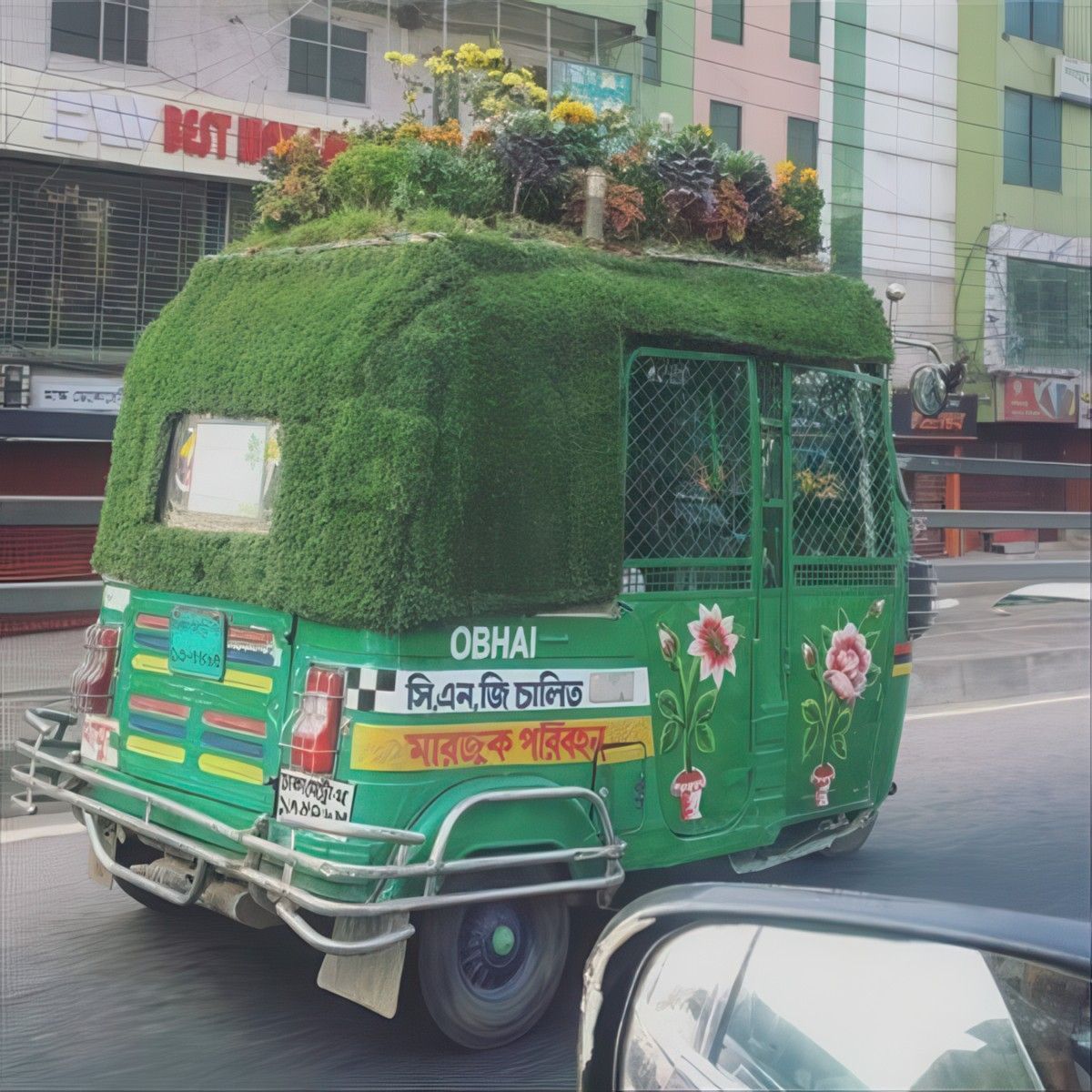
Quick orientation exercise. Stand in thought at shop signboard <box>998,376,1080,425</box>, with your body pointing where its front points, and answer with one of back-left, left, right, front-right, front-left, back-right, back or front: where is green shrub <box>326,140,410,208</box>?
front

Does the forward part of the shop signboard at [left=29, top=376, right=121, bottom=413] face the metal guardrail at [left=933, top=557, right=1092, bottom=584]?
no

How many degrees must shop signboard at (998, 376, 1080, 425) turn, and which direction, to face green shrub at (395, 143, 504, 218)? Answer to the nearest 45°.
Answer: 0° — it already faces it

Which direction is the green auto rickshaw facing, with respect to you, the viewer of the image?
facing away from the viewer and to the right of the viewer

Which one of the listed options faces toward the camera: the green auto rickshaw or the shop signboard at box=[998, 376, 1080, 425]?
the shop signboard

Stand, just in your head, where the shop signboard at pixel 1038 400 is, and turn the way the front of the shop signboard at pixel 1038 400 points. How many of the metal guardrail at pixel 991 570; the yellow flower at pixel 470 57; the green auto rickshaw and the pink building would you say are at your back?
0

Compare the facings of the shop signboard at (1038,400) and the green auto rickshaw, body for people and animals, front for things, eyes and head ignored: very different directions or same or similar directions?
very different directions

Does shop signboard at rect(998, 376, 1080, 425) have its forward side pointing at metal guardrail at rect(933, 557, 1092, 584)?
yes

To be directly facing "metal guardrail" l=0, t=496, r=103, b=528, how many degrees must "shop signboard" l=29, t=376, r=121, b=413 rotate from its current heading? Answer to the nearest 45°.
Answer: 0° — it already faces it

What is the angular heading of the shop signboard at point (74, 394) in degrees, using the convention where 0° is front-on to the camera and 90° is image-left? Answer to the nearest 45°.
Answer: approximately 0°

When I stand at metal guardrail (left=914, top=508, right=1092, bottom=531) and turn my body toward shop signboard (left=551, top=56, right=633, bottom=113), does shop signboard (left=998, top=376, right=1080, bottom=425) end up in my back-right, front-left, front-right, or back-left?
front-right

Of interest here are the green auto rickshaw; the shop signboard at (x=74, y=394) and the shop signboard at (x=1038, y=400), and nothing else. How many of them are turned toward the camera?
2

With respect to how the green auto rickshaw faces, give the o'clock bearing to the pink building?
The pink building is roughly at 11 o'clock from the green auto rickshaw.

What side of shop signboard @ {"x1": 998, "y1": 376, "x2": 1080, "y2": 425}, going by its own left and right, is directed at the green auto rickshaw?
front

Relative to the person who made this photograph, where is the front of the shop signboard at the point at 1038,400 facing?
facing the viewer

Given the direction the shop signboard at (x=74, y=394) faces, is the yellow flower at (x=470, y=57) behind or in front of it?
in front

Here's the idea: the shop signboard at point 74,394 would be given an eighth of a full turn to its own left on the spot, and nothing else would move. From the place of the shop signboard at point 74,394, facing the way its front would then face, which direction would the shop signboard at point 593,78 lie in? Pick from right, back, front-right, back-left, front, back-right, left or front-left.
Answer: front-left
